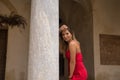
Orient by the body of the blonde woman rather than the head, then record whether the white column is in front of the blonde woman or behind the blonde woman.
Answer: in front
